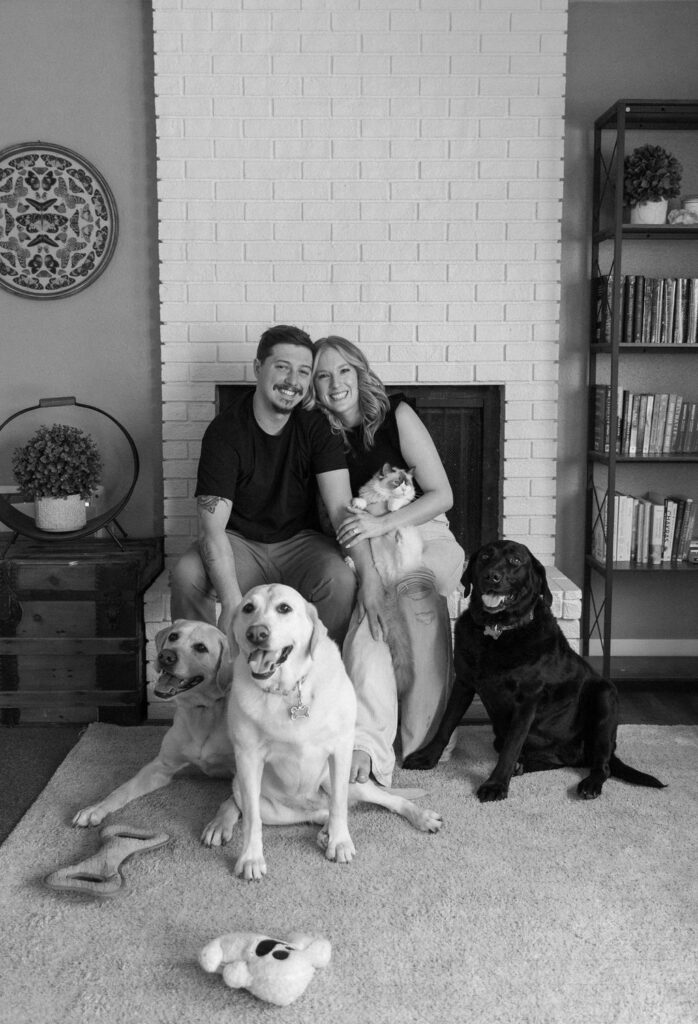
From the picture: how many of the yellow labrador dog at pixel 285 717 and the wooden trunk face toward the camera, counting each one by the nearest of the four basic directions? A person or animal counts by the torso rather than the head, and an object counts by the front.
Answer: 2

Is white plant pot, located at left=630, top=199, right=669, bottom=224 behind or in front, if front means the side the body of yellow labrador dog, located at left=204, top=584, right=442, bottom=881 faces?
behind

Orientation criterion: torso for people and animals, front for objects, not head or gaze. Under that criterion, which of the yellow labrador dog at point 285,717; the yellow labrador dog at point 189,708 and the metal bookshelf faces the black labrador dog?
the metal bookshelf

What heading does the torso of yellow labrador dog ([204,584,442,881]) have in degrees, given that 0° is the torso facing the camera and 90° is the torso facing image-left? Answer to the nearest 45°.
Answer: approximately 0°

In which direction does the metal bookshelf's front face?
toward the camera

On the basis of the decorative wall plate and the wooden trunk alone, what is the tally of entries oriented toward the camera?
2

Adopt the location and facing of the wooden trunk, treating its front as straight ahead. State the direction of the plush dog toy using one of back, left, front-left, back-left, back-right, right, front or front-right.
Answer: front

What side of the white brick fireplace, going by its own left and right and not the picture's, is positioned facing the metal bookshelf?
left

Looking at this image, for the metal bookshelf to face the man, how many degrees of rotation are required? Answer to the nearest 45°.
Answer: approximately 45° to its right

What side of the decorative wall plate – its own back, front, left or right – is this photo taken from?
front

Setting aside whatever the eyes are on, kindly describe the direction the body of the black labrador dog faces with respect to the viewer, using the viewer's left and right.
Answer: facing the viewer and to the left of the viewer
